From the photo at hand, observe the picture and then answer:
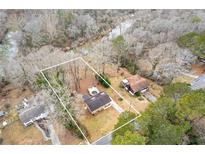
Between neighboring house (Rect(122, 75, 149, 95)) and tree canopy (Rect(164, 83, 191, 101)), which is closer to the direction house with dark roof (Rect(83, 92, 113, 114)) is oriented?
the tree canopy

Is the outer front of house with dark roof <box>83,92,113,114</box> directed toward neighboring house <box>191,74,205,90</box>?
no

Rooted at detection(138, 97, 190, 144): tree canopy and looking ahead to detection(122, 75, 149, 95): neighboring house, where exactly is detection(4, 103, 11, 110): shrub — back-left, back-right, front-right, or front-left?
front-left

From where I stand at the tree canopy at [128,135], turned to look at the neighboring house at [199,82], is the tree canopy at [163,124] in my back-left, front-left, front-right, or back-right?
front-right

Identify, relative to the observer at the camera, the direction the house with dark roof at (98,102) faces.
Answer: facing the viewer and to the right of the viewer

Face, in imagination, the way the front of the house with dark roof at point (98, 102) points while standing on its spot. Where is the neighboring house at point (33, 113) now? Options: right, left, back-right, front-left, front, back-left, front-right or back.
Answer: back-right

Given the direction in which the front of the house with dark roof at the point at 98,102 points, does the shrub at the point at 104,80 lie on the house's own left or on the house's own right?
on the house's own left

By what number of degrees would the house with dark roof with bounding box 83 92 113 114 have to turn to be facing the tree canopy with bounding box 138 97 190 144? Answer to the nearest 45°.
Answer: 0° — it already faces it

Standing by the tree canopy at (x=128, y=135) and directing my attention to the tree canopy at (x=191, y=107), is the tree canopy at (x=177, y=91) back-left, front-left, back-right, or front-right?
front-left

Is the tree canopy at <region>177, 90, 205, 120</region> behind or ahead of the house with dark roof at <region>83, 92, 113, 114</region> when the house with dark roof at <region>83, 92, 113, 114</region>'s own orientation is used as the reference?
ahead

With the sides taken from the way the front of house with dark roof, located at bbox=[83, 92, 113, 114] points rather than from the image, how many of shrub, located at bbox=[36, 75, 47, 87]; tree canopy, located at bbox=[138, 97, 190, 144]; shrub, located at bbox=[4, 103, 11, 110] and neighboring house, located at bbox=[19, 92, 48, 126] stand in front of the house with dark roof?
1

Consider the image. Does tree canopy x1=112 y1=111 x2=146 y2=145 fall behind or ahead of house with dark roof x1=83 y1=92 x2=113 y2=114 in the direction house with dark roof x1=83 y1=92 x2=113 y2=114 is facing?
ahead
